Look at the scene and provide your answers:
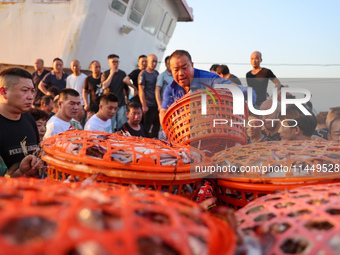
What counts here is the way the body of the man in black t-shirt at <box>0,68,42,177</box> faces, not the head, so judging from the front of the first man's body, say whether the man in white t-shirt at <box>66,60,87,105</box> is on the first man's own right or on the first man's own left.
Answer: on the first man's own left

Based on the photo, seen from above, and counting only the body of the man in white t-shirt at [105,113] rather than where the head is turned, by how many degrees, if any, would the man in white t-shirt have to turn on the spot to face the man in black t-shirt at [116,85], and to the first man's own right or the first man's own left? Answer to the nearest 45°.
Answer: approximately 135° to the first man's own left

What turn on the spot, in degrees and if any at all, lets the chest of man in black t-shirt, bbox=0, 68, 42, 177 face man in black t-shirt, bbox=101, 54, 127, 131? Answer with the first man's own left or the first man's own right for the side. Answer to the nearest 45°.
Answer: approximately 90° to the first man's own left

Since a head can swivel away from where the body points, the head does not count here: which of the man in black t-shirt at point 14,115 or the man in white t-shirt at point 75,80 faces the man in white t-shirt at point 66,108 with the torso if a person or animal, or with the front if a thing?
the man in white t-shirt at point 75,80

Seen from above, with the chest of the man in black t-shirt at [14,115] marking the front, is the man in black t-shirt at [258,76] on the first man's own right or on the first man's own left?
on the first man's own left

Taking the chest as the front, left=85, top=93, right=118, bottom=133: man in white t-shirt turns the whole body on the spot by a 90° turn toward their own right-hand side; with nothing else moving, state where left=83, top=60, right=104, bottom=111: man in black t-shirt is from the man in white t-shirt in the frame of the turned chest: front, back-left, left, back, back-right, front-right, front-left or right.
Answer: back-right

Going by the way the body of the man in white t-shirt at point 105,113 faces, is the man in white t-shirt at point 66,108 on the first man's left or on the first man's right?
on the first man's right

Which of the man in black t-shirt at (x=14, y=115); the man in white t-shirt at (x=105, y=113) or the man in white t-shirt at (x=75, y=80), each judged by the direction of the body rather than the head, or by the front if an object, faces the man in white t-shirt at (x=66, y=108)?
the man in white t-shirt at (x=75, y=80)

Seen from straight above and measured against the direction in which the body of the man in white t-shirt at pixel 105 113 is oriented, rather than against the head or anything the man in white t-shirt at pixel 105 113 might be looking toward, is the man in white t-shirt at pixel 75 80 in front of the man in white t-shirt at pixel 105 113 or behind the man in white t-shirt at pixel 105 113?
behind
